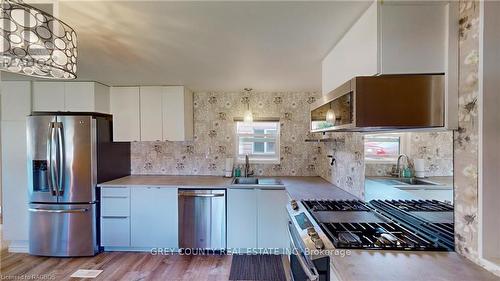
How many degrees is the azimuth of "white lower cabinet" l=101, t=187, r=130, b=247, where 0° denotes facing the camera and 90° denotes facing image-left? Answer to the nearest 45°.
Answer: approximately 0°

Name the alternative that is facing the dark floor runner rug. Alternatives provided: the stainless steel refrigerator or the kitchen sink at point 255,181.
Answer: the kitchen sink

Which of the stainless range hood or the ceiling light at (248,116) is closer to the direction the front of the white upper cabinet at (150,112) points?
the stainless range hood

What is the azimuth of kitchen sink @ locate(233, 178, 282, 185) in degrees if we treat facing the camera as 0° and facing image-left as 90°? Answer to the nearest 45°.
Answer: approximately 0°

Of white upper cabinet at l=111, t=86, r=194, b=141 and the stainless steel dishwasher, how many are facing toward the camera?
2

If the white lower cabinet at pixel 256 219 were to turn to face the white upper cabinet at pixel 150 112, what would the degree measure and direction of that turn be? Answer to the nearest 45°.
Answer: approximately 90° to its right

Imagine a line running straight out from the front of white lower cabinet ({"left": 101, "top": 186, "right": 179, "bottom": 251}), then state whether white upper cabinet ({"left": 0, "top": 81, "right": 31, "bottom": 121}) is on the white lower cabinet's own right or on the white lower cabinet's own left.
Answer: on the white lower cabinet's own right
